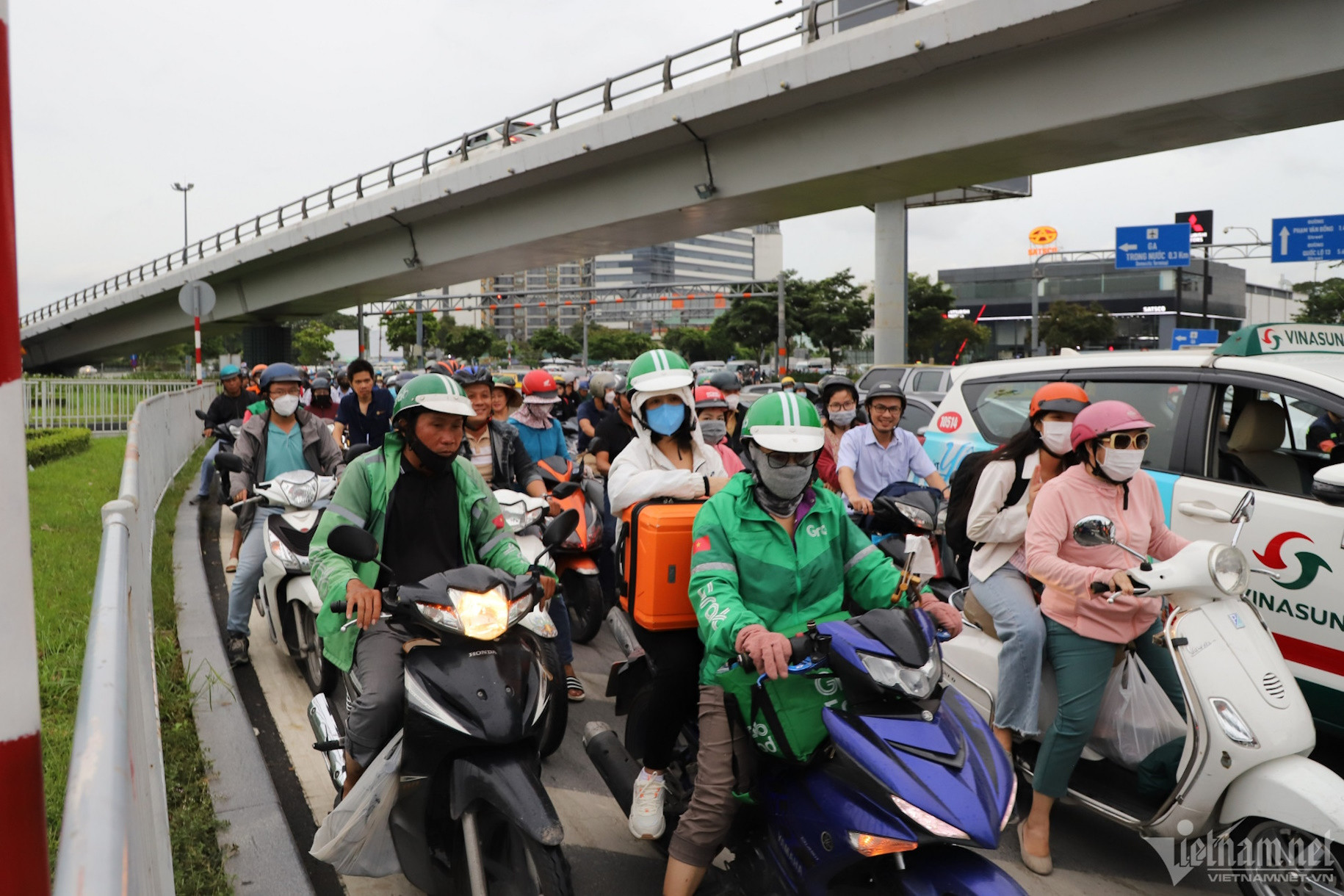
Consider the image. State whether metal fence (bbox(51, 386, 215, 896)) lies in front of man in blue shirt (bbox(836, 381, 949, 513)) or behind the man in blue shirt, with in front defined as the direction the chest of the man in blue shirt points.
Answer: in front

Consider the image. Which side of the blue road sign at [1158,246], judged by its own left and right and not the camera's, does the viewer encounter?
front

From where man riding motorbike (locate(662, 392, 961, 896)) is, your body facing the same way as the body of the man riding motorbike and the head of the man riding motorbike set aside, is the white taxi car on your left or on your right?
on your left

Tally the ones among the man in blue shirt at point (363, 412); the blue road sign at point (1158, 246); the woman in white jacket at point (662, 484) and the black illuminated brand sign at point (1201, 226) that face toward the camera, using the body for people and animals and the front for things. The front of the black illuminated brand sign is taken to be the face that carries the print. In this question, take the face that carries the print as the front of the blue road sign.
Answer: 4

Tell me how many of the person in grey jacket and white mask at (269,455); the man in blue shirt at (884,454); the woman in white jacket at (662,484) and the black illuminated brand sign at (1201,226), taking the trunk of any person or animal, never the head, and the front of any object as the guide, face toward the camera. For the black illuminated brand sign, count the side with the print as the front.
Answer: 4

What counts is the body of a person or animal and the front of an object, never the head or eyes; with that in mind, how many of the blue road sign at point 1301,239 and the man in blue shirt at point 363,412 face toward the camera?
2

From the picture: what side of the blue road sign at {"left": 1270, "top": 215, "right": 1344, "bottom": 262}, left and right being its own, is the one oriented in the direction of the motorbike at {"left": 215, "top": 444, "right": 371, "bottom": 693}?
front

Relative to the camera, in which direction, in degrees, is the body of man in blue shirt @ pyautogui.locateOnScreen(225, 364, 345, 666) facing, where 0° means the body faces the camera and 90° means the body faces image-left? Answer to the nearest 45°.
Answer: approximately 0°

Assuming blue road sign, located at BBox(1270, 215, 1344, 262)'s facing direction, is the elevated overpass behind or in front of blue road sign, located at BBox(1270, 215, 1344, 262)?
in front

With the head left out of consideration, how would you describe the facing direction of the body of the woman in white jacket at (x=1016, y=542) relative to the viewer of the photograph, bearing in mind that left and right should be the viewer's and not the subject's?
facing the viewer and to the right of the viewer
